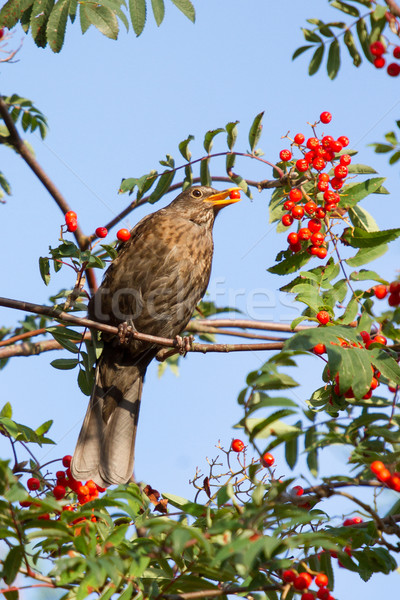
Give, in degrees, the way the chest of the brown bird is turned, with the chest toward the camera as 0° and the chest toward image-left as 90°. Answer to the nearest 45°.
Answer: approximately 315°
